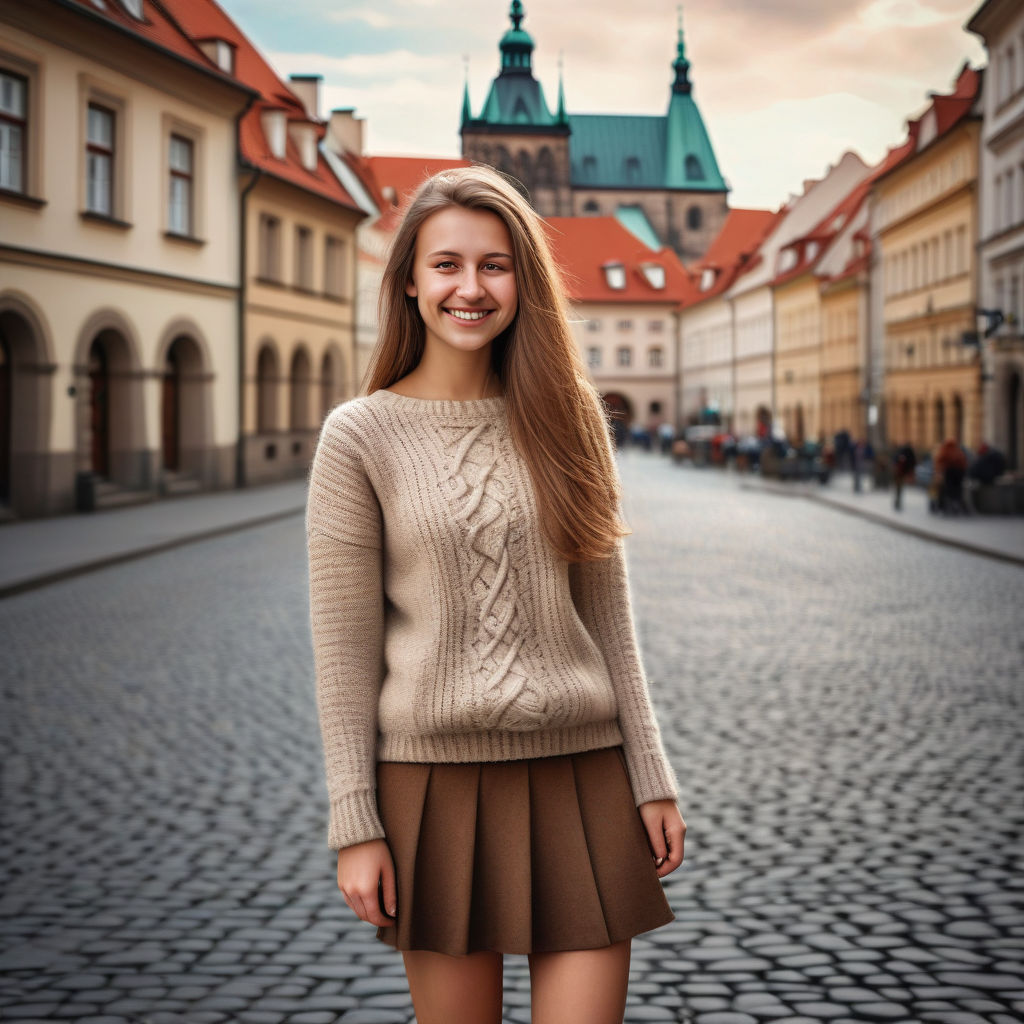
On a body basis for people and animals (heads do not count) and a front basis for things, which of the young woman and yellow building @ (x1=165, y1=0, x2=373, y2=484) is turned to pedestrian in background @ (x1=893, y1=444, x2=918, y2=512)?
the yellow building

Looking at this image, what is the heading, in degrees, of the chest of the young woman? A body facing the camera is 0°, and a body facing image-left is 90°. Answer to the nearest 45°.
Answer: approximately 0°

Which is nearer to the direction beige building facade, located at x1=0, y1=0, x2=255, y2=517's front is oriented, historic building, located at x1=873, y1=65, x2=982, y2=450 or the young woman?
the young woman

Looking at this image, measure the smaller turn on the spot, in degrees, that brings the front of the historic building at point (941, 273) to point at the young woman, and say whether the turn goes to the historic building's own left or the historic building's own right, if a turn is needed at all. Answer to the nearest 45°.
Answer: approximately 45° to the historic building's own left

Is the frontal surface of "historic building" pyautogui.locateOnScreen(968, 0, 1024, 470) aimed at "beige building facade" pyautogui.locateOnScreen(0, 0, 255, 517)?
yes

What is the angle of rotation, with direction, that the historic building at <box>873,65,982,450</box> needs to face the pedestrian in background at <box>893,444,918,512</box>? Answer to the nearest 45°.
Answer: approximately 45° to its left

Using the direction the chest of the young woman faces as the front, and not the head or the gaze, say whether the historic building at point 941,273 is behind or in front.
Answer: behind

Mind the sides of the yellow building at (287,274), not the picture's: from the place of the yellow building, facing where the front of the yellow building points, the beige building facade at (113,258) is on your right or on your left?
on your right

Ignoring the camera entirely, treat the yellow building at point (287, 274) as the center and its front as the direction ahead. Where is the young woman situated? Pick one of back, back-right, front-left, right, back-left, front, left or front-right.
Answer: front-right
